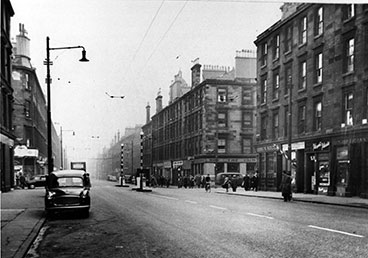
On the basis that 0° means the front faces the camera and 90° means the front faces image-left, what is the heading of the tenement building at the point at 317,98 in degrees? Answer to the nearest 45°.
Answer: approximately 45°

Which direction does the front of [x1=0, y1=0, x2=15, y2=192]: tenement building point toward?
to the viewer's right

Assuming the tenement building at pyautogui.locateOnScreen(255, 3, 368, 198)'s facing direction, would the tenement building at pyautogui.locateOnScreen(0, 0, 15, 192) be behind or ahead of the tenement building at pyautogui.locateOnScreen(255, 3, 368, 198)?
ahead
